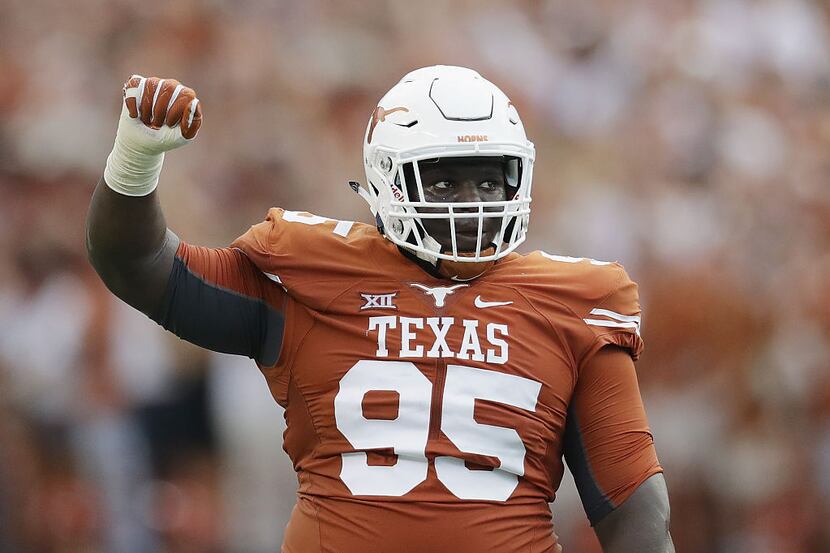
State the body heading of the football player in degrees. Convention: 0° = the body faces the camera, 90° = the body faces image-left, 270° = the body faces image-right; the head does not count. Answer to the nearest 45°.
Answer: approximately 0°
